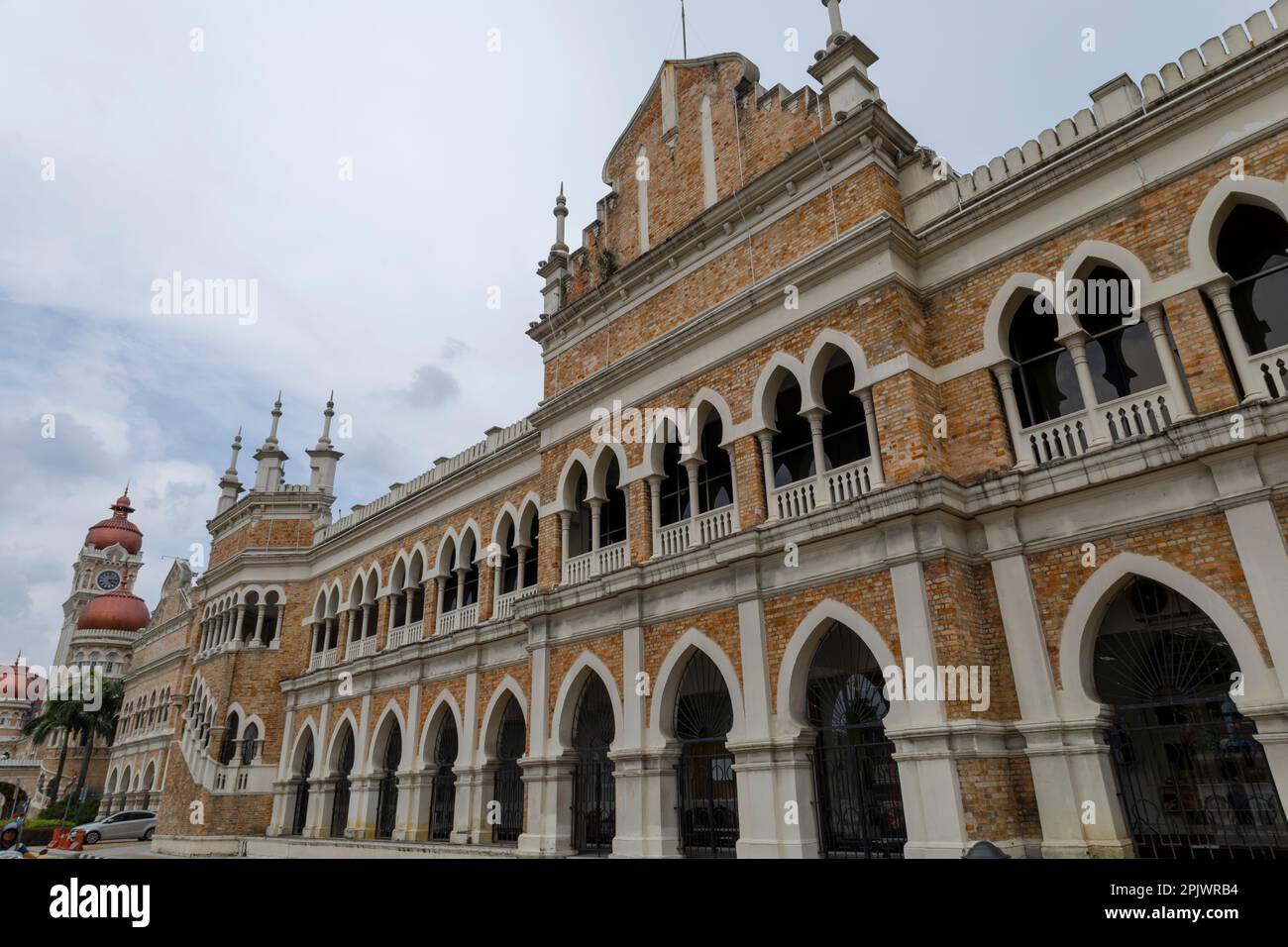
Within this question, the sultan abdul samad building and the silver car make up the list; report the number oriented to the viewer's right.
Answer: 0

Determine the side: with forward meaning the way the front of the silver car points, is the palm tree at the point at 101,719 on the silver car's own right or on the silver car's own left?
on the silver car's own right

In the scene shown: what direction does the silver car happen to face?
to the viewer's left

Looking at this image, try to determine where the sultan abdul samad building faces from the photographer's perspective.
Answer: facing the viewer and to the left of the viewer

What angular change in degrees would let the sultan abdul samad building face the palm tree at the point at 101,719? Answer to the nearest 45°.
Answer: approximately 90° to its right

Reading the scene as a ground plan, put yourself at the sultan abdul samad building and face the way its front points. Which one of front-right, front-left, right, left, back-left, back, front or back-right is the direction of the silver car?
right
